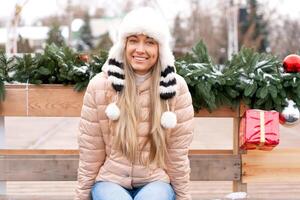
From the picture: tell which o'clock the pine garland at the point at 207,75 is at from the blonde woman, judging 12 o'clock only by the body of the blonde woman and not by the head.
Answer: The pine garland is roughly at 7 o'clock from the blonde woman.

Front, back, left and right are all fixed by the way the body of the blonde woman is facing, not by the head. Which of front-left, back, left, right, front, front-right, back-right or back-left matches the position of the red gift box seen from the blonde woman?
back-left

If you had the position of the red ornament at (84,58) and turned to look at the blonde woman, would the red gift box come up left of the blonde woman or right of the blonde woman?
left

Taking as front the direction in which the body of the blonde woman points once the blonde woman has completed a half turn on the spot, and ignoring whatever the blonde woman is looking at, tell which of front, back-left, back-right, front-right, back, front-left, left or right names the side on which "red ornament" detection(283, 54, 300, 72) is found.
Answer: front-right

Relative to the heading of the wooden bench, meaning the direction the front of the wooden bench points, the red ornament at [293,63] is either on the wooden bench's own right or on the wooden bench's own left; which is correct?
on the wooden bench's own left
